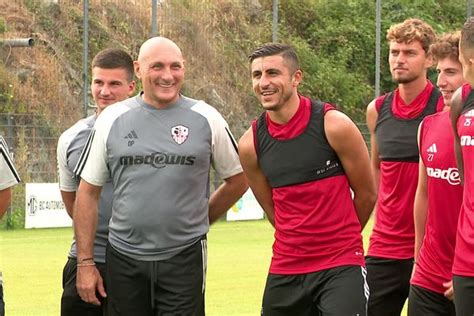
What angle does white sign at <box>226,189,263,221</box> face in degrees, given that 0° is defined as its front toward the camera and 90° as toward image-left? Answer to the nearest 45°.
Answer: approximately 0°

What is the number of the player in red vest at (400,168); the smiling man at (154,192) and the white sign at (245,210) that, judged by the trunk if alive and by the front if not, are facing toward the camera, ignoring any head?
3

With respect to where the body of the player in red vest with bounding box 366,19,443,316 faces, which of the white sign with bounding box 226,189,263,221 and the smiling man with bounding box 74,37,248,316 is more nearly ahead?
the smiling man

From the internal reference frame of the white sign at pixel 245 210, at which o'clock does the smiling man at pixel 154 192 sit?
The smiling man is roughly at 12 o'clock from the white sign.

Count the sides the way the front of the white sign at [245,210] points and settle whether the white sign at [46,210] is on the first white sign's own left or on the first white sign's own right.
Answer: on the first white sign's own right

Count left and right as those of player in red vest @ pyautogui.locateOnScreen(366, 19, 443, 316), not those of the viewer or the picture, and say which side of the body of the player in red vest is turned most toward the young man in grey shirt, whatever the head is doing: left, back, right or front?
right

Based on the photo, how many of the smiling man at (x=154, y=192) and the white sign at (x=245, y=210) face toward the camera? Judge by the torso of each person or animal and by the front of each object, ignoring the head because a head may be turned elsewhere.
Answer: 2

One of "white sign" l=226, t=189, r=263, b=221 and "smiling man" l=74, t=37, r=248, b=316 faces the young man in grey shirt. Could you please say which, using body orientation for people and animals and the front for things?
the white sign

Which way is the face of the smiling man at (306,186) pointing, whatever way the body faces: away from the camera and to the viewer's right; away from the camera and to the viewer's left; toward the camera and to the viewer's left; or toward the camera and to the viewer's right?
toward the camera and to the viewer's left

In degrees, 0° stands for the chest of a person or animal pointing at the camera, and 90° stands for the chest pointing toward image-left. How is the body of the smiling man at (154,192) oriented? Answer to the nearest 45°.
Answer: approximately 0°

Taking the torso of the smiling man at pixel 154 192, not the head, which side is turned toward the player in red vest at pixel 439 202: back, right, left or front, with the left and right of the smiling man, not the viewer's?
left
